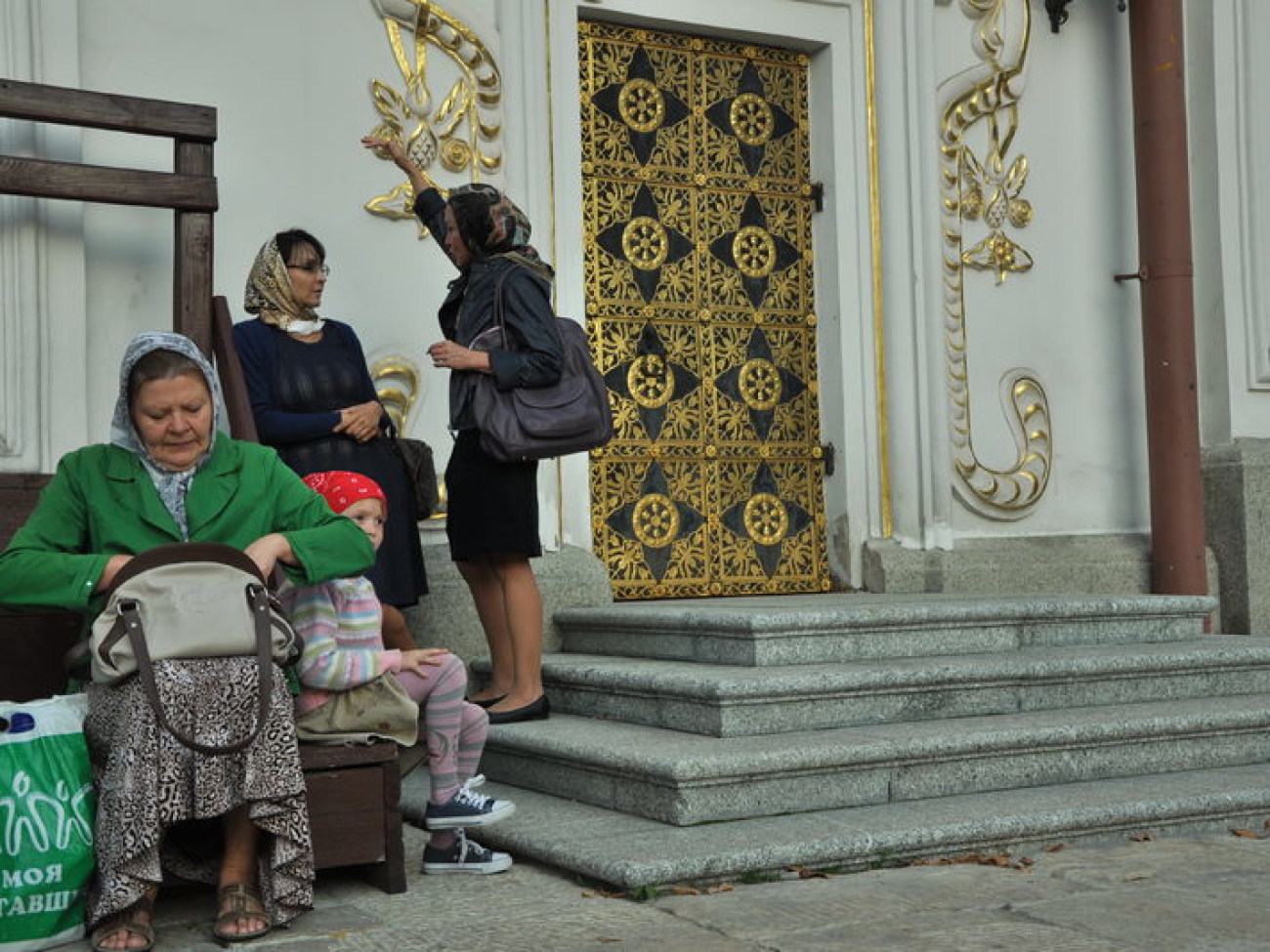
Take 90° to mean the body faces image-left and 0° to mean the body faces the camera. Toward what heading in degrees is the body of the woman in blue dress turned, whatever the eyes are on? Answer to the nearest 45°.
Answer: approximately 315°

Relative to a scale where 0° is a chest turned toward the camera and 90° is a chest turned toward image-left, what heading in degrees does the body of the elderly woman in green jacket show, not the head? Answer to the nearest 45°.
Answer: approximately 0°

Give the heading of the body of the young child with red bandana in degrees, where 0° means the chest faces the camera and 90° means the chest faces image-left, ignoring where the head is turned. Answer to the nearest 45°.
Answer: approximately 270°

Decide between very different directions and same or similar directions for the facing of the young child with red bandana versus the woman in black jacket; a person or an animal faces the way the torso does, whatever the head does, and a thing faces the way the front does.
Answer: very different directions

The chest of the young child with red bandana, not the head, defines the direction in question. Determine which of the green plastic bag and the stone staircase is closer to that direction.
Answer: the stone staircase

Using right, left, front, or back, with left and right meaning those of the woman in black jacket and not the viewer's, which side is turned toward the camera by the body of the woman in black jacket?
left

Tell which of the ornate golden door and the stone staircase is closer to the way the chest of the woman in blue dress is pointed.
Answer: the stone staircase

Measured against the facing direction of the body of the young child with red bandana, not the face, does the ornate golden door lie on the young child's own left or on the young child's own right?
on the young child's own left
